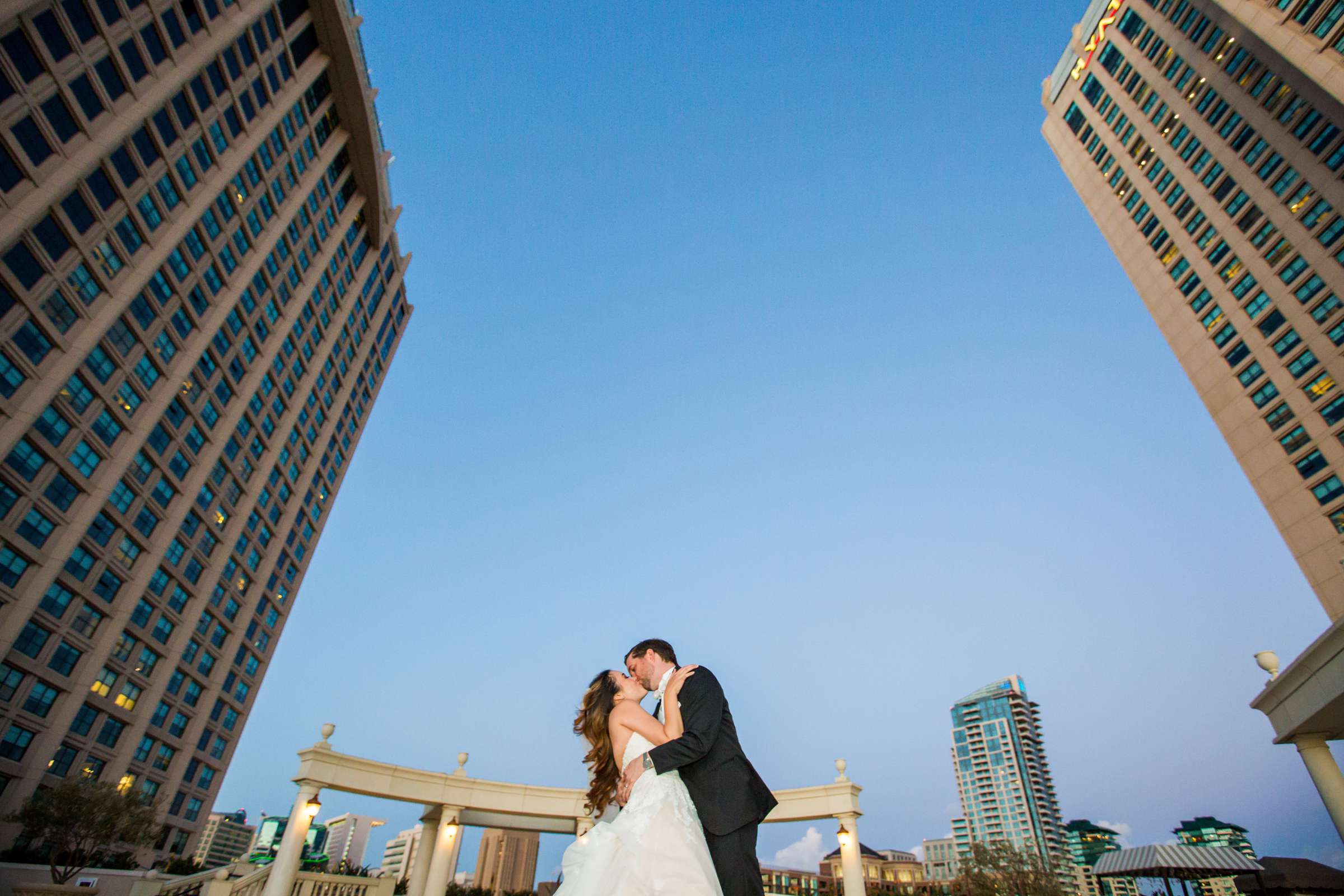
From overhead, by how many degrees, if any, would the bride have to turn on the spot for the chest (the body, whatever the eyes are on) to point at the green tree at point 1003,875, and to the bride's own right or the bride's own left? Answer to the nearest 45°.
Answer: approximately 45° to the bride's own left

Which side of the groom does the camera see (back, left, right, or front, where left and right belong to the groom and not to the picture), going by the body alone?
left

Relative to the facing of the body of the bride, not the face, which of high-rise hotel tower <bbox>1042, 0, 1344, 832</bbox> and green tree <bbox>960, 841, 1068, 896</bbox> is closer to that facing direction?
the high-rise hotel tower

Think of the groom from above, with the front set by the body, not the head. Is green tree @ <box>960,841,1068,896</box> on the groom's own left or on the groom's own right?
on the groom's own right

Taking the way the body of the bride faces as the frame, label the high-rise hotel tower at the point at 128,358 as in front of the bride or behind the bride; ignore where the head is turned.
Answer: behind

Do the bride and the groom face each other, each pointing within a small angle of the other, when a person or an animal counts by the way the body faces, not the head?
yes

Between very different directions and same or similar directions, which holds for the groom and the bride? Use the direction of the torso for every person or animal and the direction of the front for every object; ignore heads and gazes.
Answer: very different directions

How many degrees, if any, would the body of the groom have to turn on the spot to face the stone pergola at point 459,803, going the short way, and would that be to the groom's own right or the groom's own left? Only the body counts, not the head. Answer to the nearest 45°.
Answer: approximately 45° to the groom's own right

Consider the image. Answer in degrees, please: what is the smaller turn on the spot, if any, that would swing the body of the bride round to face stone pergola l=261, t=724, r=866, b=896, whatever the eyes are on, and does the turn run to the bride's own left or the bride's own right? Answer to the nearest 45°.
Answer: approximately 90° to the bride's own left

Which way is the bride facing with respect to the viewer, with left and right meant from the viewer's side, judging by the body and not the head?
facing to the right of the viewer
